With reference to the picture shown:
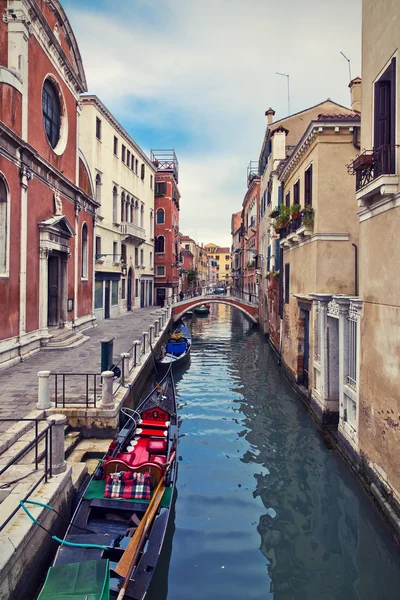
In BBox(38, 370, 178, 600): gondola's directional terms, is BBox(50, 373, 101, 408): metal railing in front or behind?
in front

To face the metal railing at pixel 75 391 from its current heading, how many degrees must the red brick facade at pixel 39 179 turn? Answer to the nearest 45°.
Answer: approximately 45° to its right

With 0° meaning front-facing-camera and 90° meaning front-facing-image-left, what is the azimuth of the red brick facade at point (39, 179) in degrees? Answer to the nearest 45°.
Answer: approximately 315°

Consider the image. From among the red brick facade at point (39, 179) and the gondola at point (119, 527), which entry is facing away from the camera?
the gondola

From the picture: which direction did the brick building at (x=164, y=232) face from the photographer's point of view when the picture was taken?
facing the viewer and to the right of the viewer

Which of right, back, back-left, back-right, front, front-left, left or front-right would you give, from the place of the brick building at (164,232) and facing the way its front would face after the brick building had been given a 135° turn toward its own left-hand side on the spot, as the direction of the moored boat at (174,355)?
back

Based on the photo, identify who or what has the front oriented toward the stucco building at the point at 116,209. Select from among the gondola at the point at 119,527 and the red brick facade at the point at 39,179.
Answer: the gondola

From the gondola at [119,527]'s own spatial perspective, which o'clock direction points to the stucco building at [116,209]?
The stucco building is roughly at 12 o'clock from the gondola.

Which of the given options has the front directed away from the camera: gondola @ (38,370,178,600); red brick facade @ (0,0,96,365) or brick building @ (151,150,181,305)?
the gondola

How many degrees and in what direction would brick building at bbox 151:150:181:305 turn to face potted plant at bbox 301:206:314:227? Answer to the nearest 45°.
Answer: approximately 45° to its right

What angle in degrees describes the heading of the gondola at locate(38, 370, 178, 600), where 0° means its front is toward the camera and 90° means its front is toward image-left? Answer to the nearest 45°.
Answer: approximately 180°

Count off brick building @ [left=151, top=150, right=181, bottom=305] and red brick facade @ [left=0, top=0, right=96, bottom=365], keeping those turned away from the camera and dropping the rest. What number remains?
0

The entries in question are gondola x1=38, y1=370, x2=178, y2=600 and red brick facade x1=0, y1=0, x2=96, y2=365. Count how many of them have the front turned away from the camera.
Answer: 1

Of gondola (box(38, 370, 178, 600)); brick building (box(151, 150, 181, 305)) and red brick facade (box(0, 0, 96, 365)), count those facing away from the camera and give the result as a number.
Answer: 1
